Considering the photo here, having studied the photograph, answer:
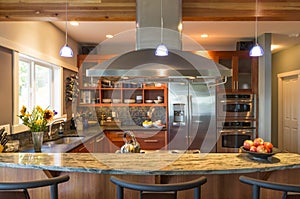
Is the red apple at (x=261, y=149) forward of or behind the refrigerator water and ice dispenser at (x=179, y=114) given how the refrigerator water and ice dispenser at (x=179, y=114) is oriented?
forward

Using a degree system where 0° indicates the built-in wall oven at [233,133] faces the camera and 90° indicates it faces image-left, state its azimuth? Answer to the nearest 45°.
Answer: approximately 0°

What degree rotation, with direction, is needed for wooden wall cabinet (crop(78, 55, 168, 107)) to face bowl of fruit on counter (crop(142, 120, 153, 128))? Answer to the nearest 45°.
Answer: approximately 45° to its left

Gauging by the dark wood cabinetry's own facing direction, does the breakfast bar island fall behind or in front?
in front

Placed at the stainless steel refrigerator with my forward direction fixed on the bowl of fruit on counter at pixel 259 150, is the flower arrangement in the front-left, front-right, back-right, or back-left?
front-right

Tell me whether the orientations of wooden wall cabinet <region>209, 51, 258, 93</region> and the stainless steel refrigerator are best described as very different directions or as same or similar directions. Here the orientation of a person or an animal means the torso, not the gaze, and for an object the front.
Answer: same or similar directions

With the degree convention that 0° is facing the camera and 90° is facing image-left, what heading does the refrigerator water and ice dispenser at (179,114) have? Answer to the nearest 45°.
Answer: approximately 0°

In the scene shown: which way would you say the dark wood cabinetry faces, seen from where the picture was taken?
facing the viewer and to the right of the viewer

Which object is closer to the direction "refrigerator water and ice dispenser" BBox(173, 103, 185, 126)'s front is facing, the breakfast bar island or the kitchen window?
the breakfast bar island

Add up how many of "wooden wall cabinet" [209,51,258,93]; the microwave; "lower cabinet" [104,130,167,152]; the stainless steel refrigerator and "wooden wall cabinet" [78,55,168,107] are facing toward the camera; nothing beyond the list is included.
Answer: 5

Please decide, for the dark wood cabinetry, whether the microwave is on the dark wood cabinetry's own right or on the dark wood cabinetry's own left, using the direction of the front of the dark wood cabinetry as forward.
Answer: on the dark wood cabinetry's own left

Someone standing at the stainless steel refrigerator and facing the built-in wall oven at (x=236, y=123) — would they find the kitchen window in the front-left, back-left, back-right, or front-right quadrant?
back-right

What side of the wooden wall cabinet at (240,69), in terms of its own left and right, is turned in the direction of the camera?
front

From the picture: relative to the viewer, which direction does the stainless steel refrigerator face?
toward the camera

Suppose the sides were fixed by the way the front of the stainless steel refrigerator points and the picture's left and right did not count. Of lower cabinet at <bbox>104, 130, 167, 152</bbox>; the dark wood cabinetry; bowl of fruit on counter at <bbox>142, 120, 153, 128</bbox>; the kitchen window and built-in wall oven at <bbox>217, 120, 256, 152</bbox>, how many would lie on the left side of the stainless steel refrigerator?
1

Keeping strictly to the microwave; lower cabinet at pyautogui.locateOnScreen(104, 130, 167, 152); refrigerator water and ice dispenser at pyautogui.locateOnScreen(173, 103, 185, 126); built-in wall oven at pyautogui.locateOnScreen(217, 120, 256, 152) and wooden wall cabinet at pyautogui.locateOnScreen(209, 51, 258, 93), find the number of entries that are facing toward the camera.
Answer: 5

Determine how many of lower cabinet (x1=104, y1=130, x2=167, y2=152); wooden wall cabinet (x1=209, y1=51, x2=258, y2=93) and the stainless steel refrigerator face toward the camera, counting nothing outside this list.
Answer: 3

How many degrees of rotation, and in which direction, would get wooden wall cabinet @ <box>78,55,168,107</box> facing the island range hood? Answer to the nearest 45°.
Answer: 0° — it already faces it

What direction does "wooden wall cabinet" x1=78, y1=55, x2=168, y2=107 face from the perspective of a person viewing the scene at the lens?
facing the viewer
